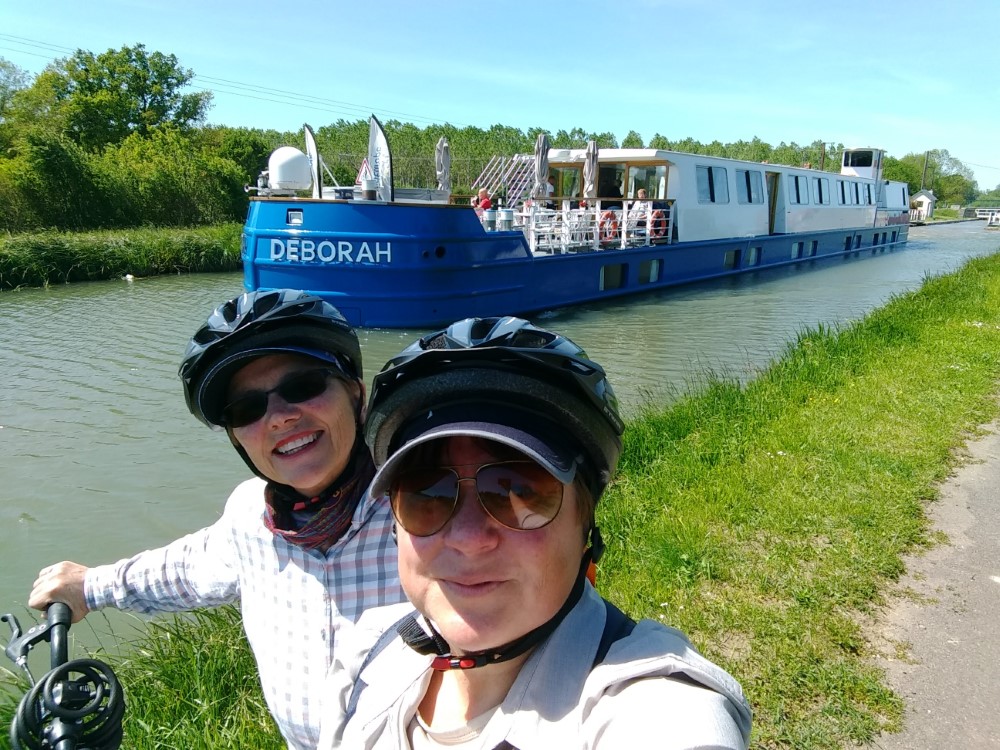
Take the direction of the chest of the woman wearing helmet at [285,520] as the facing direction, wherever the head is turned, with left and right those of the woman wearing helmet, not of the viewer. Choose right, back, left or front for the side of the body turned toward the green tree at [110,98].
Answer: back

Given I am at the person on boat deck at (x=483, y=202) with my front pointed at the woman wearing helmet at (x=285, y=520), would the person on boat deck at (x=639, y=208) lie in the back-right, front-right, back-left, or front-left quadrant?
back-left

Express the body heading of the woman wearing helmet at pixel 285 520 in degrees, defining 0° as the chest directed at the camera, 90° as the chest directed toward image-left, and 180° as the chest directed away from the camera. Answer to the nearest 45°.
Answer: approximately 0°

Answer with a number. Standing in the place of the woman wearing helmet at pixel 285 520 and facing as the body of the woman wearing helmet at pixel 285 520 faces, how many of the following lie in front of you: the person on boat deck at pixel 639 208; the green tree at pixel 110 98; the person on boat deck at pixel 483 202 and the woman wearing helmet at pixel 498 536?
1

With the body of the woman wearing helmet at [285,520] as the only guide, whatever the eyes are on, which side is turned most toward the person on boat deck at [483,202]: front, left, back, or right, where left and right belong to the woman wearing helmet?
back

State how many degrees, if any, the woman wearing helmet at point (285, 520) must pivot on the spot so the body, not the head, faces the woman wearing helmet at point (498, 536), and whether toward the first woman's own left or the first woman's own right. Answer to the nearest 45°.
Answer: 0° — they already face them

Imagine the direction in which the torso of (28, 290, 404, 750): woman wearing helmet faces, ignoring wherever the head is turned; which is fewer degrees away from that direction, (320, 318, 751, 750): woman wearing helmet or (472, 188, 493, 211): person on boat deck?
the woman wearing helmet

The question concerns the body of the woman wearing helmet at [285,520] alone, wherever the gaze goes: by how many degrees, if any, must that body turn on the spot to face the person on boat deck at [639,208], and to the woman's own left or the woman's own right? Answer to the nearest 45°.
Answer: approximately 135° to the woman's own left

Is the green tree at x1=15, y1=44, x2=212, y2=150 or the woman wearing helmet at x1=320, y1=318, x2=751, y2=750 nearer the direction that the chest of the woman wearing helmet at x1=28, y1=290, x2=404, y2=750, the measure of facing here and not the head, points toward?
the woman wearing helmet

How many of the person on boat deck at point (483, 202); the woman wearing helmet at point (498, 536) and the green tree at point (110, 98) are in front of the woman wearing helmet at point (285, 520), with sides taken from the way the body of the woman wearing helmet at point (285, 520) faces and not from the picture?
1

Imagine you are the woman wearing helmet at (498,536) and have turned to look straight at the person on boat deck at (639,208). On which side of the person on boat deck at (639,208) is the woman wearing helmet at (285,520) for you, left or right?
left
